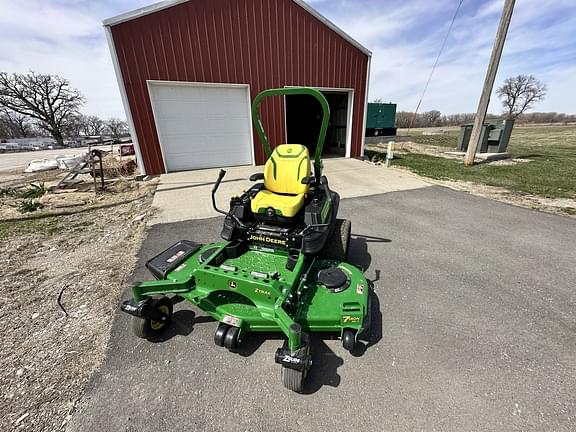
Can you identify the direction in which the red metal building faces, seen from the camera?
facing the viewer and to the right of the viewer

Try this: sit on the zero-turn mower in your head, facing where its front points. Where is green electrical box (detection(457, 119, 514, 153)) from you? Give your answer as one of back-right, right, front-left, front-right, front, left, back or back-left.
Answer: back

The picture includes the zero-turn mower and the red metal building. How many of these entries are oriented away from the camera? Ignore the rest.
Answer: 0

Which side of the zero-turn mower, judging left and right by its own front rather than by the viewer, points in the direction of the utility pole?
back

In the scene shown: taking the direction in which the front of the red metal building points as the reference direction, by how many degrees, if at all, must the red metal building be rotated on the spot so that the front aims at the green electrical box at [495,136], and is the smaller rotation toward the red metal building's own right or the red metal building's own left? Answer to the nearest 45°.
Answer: approximately 45° to the red metal building's own left

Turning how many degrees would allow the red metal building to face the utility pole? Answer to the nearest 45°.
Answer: approximately 45° to its left

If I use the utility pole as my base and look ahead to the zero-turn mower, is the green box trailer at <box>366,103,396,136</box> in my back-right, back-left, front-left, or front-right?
back-right

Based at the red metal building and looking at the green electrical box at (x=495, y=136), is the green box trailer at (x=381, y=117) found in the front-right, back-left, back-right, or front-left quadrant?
front-left

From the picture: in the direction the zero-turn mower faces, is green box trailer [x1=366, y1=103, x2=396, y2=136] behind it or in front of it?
behind

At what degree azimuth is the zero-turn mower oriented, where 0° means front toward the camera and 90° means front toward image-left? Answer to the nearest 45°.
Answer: approximately 45°

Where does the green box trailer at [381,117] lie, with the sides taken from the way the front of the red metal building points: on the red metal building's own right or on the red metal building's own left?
on the red metal building's own left
